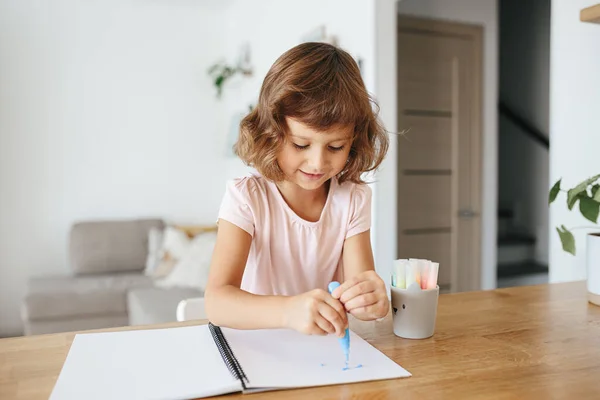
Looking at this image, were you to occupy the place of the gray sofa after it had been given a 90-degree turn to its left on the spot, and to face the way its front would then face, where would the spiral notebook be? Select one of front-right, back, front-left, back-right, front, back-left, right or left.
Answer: right

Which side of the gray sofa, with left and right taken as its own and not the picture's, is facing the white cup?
front

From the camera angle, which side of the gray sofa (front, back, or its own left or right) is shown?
front

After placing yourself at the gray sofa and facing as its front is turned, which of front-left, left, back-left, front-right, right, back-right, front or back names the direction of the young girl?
front

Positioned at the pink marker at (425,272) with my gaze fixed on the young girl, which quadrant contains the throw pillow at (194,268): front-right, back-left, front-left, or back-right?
front-right

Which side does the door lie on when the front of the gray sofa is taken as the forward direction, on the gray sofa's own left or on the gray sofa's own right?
on the gray sofa's own left

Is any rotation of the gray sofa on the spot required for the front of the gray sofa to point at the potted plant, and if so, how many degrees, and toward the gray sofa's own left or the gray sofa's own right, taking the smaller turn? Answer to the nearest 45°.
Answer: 0° — it already faces it

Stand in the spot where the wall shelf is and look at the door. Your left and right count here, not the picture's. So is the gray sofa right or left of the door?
left

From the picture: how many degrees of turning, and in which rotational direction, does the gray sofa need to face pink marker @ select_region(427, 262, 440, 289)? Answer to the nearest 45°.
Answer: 0° — it already faces it

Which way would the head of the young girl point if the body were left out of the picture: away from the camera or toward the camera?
toward the camera

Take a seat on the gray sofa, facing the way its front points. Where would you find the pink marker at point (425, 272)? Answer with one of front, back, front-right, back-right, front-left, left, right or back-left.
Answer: front
